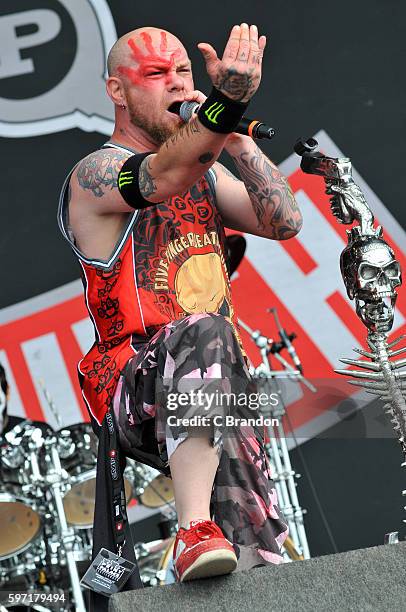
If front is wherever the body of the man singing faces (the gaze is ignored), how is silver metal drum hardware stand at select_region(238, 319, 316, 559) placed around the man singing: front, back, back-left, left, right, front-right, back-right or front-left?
back-left

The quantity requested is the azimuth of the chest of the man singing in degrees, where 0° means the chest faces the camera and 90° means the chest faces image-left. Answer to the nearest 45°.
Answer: approximately 315°

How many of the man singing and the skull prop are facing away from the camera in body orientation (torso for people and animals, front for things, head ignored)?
0

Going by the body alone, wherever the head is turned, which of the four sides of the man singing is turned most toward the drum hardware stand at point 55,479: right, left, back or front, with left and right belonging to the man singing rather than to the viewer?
back
